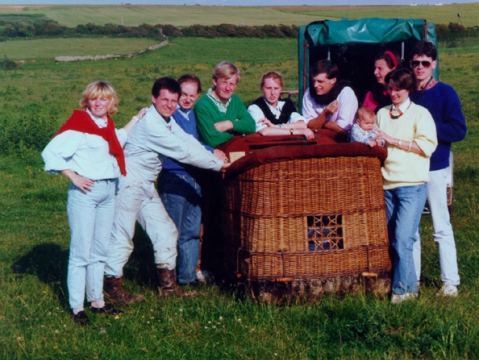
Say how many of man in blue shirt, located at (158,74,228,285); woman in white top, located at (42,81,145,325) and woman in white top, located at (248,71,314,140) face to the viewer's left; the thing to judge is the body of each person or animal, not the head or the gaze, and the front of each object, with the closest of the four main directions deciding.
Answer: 0

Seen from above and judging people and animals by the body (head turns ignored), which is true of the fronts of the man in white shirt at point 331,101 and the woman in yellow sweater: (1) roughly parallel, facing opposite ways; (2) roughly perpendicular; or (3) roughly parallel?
roughly parallel

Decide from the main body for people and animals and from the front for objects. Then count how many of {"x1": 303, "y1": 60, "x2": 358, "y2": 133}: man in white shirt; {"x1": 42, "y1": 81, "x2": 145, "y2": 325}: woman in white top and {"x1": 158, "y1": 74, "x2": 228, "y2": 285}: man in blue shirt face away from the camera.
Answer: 0

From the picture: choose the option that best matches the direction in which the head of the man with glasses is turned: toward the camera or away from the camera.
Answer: toward the camera

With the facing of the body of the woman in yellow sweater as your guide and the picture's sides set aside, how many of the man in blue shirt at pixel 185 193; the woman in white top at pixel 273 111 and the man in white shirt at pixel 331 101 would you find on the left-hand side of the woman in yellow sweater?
0

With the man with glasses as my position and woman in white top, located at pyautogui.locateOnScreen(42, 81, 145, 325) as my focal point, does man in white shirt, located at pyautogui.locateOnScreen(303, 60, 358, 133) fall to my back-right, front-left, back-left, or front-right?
front-right

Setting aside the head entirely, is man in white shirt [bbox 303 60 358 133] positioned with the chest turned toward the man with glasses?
no

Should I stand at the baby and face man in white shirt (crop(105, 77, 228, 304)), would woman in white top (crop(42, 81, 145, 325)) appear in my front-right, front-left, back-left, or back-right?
front-left

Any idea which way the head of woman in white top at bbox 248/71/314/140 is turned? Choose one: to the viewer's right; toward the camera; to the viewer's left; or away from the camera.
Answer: toward the camera

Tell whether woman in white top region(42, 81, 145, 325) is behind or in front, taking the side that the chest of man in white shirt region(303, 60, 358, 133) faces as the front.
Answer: in front

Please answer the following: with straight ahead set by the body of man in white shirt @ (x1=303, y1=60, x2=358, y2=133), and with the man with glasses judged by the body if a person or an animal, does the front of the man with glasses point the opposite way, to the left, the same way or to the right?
the same way

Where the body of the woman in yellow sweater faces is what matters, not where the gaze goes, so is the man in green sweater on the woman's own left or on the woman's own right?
on the woman's own right

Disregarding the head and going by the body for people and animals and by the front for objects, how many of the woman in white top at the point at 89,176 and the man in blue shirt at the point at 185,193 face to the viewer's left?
0

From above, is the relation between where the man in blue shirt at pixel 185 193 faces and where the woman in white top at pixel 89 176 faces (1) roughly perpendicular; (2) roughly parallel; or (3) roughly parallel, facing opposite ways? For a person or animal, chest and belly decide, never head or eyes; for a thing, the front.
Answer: roughly parallel

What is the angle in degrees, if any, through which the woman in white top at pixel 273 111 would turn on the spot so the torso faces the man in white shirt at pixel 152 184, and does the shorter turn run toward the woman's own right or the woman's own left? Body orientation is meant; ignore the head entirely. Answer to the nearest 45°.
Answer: approximately 45° to the woman's own right

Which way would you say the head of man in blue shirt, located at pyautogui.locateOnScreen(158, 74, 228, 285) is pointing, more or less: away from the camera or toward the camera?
toward the camera
